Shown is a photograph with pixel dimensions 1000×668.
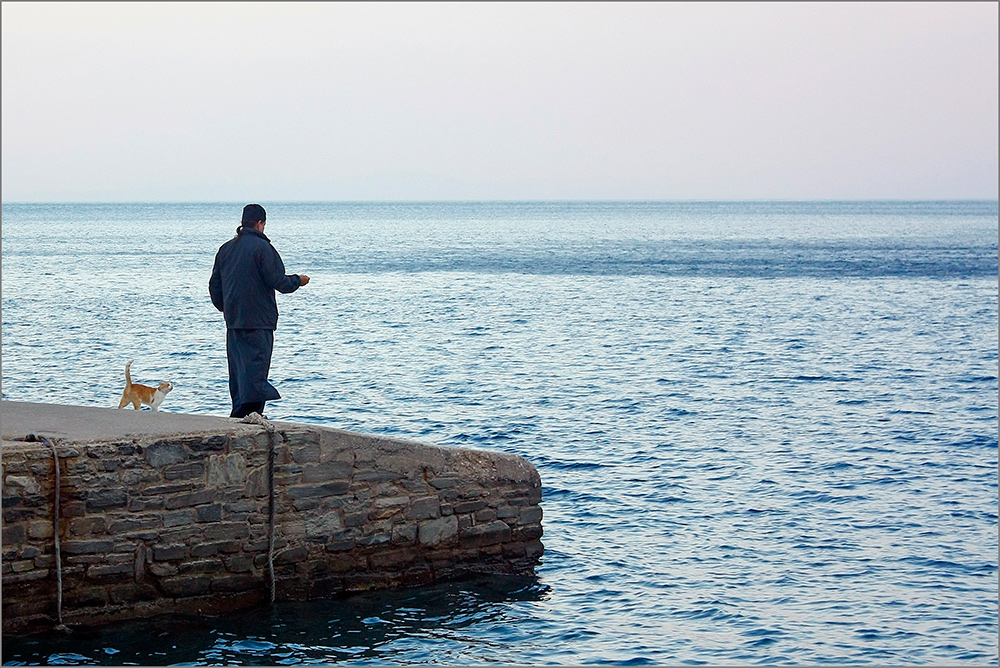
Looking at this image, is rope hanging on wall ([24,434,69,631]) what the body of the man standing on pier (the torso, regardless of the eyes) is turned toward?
no

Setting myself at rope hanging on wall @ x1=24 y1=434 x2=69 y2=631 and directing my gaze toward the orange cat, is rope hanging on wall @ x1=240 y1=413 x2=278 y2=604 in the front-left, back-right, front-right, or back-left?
front-right

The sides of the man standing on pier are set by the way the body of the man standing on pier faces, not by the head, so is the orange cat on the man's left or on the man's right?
on the man's left

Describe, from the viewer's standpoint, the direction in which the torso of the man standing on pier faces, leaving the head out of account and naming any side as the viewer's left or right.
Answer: facing away from the viewer and to the right of the viewer

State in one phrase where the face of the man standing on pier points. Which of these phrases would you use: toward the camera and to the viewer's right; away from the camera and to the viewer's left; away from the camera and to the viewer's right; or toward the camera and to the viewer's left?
away from the camera and to the viewer's right

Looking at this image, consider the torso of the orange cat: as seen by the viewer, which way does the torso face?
to the viewer's right

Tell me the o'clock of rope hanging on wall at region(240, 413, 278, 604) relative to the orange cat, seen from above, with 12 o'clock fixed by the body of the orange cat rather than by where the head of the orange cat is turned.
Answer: The rope hanging on wall is roughly at 2 o'clock from the orange cat.

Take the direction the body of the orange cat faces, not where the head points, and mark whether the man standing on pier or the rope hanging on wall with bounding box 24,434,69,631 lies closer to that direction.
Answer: the man standing on pier
